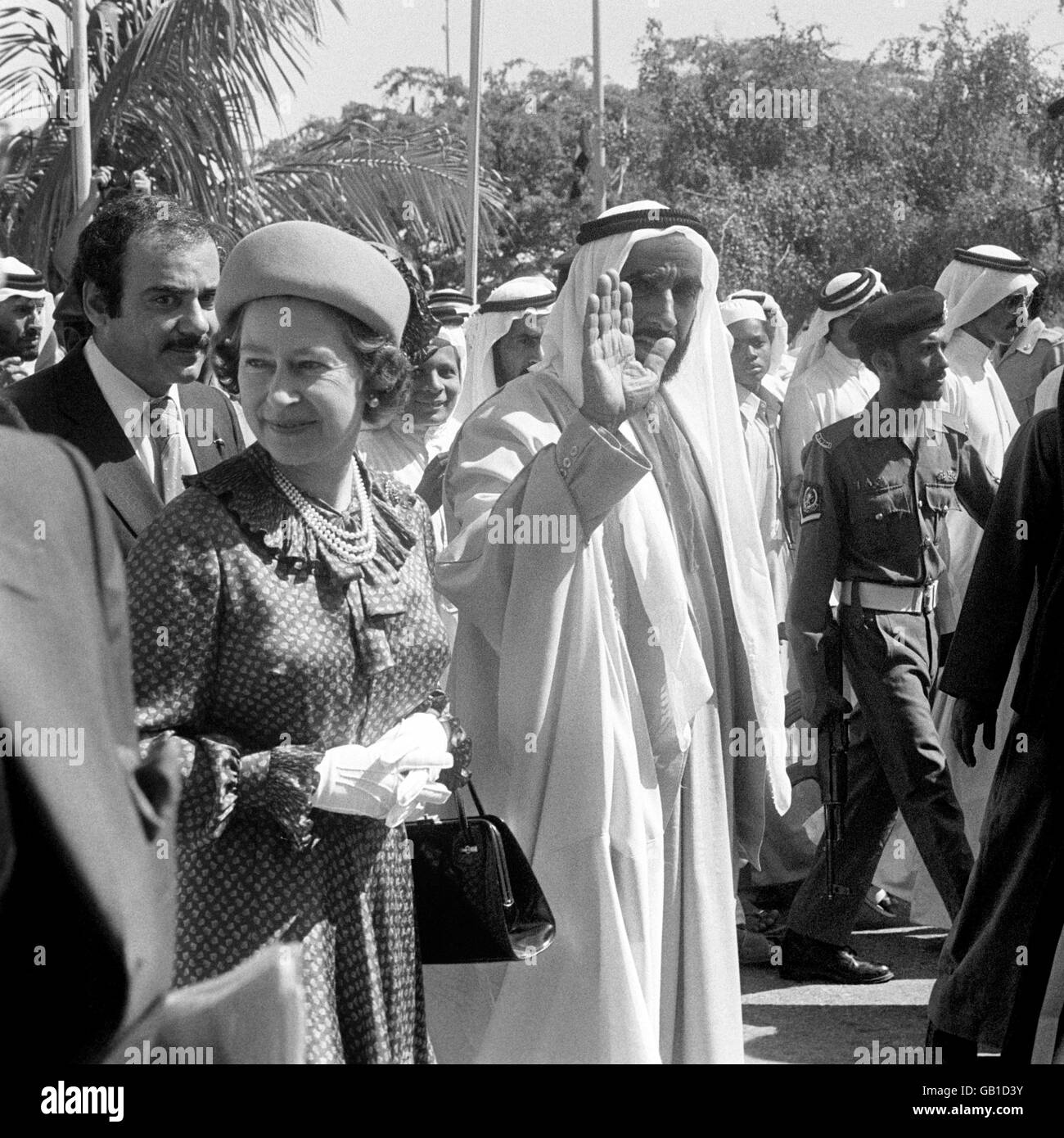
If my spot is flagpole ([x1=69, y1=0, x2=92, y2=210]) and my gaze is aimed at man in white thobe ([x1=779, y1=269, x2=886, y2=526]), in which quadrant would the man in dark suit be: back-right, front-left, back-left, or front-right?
front-right

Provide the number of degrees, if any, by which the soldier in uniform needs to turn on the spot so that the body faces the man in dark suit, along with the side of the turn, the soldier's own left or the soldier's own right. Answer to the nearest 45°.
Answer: approximately 90° to the soldier's own right

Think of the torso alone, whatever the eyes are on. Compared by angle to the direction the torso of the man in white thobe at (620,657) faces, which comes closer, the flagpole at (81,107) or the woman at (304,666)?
the woman

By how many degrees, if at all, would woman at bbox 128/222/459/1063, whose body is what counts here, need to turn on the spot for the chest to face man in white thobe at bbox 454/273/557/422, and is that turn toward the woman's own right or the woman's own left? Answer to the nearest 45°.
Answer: approximately 135° to the woman's own left

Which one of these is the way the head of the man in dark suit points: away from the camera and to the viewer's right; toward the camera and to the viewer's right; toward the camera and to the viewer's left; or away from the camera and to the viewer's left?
toward the camera and to the viewer's right

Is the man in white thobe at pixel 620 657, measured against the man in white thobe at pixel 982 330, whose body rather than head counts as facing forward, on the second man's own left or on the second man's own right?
on the second man's own right

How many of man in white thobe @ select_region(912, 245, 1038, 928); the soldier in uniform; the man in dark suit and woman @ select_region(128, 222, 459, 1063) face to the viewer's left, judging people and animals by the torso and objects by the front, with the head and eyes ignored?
0

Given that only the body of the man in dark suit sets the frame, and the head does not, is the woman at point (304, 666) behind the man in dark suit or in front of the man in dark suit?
in front

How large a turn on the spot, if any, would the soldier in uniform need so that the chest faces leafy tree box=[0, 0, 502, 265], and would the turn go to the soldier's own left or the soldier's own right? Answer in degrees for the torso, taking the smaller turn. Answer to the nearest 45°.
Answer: approximately 180°

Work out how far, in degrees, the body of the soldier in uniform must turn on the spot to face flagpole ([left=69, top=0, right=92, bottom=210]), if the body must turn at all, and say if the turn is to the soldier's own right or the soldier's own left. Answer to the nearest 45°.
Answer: approximately 180°

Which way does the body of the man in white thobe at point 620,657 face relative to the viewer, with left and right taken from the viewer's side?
facing the viewer and to the right of the viewer

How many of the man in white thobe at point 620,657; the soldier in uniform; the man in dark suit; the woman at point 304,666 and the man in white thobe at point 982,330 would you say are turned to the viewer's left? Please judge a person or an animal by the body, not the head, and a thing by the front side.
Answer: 0

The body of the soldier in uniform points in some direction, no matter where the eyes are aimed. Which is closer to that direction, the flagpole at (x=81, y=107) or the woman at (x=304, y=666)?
the woman
